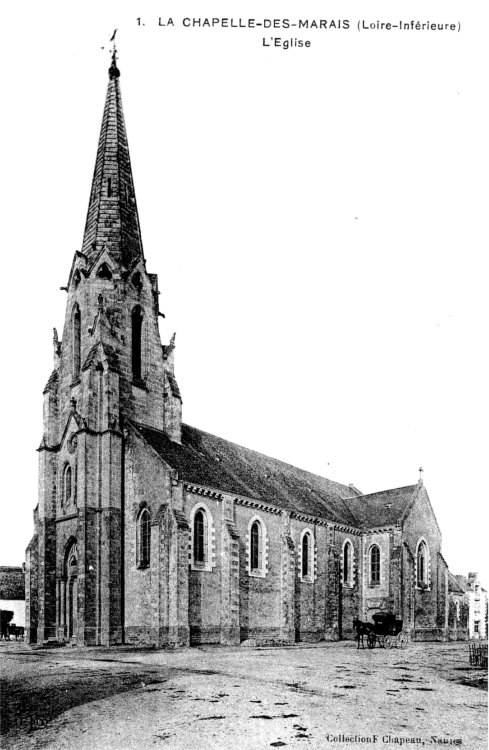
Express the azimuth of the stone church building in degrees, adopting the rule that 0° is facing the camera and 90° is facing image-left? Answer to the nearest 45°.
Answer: approximately 45°

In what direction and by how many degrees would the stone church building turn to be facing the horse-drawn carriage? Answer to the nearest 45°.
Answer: approximately 135° to its left
